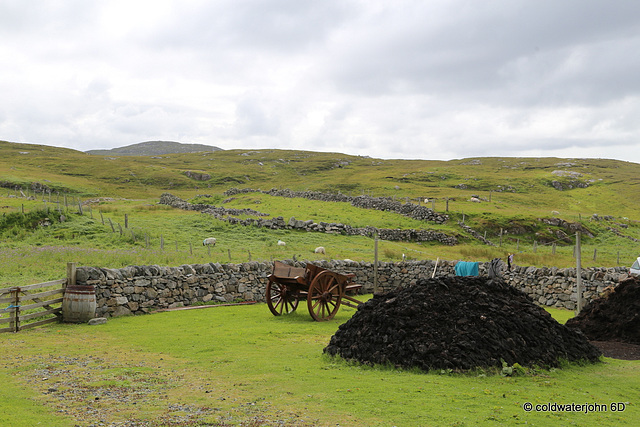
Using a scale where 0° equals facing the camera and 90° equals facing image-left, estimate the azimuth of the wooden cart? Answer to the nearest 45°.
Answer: approximately 225°

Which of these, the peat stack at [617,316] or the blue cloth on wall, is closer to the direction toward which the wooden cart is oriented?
the blue cloth on wall

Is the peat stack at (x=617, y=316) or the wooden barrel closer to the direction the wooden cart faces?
the peat stack

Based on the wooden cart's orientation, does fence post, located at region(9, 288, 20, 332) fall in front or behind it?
behind

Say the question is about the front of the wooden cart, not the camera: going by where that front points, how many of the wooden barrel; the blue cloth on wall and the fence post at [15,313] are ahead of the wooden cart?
1

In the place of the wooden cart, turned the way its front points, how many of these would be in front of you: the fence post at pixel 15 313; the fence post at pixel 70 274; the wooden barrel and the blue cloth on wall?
1

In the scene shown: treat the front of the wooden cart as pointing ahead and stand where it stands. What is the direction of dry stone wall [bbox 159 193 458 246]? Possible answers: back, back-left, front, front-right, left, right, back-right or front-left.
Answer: front-left

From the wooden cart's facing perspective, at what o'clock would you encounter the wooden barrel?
The wooden barrel is roughly at 7 o'clock from the wooden cart.

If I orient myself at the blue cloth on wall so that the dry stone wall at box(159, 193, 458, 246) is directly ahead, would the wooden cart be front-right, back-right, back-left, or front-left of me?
back-left

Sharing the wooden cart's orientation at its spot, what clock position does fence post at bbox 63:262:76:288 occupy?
The fence post is roughly at 7 o'clock from the wooden cart.

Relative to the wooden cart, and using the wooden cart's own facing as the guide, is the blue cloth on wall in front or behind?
in front

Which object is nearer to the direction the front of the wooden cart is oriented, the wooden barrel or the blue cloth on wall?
the blue cloth on wall

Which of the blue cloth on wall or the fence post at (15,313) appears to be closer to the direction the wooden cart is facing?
the blue cloth on wall
